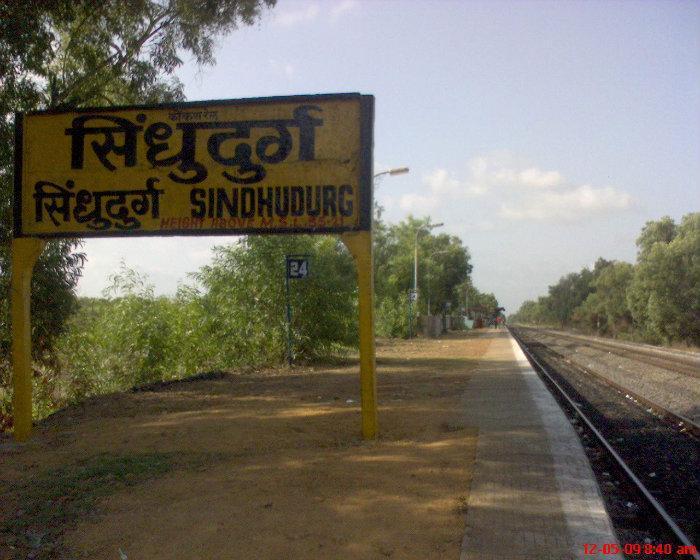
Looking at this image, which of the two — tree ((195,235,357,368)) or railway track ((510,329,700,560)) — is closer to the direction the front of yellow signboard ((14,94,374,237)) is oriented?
the railway track

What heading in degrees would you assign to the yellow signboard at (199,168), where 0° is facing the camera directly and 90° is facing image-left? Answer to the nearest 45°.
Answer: approximately 0°

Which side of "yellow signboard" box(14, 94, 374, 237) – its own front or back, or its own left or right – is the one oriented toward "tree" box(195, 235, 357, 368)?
back

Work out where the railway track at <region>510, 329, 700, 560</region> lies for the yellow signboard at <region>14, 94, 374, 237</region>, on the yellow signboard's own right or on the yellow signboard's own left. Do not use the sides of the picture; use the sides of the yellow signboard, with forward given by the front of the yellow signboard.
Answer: on the yellow signboard's own left

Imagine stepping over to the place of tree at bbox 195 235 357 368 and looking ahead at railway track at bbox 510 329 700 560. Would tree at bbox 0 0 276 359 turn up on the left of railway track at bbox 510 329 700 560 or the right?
right

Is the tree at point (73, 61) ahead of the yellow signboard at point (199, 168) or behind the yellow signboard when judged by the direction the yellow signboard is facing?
behind
